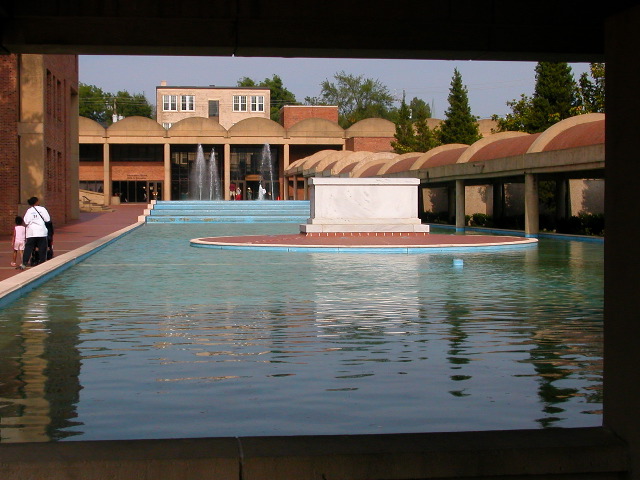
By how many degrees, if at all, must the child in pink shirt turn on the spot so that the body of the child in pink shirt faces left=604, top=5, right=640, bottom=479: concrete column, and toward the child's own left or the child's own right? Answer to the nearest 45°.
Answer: approximately 180°

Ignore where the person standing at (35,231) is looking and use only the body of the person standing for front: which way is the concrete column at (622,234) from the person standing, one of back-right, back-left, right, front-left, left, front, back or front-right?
back-right

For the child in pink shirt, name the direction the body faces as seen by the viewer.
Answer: away from the camera

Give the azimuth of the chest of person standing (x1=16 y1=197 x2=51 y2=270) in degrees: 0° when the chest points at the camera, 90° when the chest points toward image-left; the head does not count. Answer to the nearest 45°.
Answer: approximately 225°

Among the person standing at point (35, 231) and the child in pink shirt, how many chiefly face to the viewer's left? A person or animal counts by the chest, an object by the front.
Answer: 0
